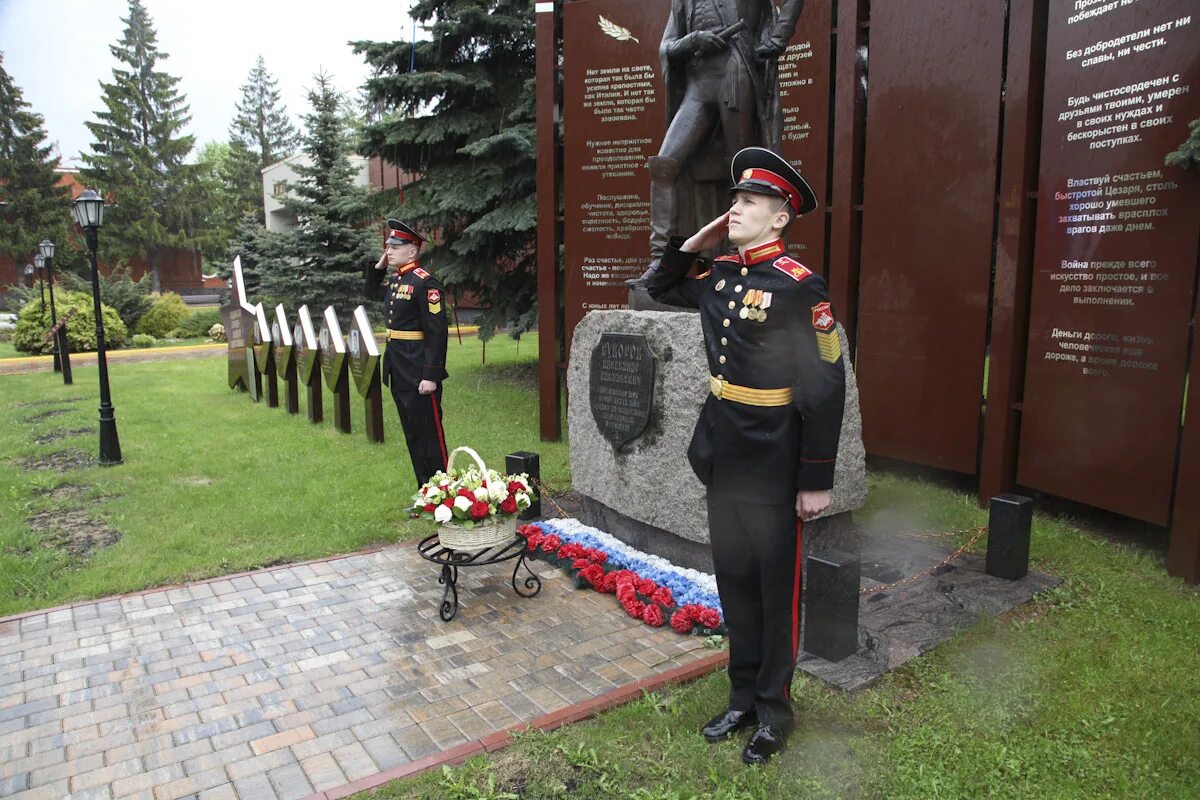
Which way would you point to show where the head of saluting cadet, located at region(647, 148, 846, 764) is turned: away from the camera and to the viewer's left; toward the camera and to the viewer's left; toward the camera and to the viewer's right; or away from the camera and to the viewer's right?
toward the camera and to the viewer's left

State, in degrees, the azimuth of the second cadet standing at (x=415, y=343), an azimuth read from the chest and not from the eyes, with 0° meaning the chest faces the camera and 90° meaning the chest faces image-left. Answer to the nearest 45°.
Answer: approximately 45°

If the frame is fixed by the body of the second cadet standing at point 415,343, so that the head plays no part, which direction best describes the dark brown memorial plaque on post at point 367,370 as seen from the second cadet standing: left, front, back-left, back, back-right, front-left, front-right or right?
back-right

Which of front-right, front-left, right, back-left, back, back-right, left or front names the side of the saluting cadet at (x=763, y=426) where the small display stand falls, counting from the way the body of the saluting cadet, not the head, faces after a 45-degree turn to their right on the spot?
front-right

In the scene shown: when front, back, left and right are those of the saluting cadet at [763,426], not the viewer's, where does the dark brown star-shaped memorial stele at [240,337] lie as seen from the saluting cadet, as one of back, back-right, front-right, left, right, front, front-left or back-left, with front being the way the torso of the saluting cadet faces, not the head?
right

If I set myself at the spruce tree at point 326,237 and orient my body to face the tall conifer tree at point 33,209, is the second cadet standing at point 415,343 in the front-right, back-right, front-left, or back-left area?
back-left

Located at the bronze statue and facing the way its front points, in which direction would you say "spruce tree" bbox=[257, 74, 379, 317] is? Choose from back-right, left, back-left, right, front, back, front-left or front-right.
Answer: right

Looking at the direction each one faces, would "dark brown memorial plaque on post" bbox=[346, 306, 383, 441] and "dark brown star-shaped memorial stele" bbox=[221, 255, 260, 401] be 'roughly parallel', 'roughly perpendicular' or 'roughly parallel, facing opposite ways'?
roughly parallel

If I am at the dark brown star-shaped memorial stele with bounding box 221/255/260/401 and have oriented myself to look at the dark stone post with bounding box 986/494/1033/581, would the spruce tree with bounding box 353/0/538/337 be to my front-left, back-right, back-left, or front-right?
back-left
